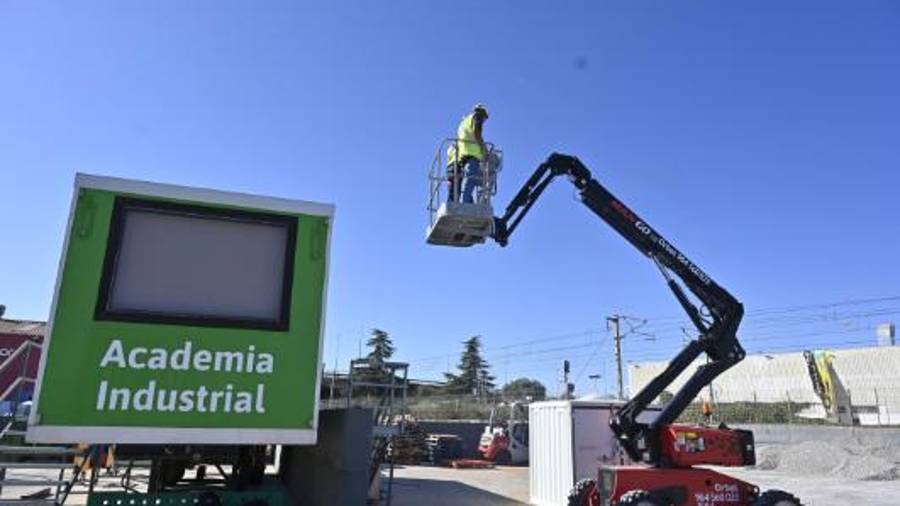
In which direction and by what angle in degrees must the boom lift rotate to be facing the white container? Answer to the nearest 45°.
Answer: approximately 45° to its right

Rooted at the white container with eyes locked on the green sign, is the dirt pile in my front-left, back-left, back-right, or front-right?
back-left

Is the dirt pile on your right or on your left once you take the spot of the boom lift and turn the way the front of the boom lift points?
on your right

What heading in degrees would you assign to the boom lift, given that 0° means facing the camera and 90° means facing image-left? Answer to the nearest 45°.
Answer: approximately 90°
